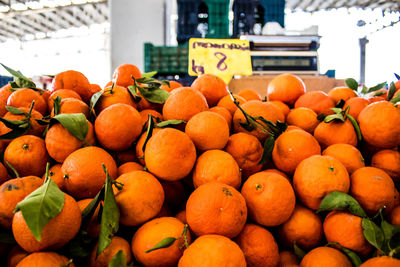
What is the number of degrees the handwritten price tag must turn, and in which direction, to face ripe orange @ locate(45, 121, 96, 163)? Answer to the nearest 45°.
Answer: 0° — it already faces it

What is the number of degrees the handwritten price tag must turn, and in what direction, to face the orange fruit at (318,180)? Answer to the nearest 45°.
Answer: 0° — it already faces it

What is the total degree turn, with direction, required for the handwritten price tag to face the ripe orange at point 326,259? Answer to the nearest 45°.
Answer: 0° — it already faces it

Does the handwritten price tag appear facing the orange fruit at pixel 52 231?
yes

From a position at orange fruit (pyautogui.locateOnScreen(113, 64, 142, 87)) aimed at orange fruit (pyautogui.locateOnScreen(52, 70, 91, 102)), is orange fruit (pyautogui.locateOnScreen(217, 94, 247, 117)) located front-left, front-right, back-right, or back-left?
back-left

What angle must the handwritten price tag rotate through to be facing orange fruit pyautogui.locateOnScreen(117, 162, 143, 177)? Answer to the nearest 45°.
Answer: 0° — it already faces it
